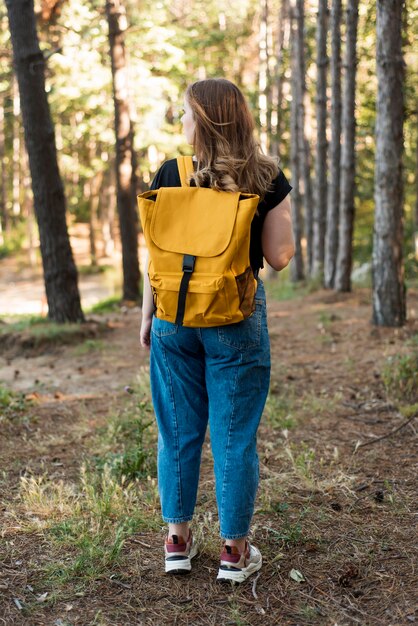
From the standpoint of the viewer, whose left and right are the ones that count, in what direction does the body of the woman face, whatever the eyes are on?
facing away from the viewer

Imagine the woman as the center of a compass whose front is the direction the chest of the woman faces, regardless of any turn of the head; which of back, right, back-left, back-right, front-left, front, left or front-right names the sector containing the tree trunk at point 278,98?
front

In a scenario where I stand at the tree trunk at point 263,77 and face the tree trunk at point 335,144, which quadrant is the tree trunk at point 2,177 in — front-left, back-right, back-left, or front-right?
back-right

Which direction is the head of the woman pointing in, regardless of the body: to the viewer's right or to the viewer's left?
to the viewer's left

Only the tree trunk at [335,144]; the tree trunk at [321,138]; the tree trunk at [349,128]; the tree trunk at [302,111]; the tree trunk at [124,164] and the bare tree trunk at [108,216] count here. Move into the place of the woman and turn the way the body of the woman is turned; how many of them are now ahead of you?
6

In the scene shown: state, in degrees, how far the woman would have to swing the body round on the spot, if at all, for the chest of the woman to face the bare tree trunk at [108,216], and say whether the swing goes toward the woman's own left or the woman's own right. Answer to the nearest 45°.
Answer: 0° — they already face it

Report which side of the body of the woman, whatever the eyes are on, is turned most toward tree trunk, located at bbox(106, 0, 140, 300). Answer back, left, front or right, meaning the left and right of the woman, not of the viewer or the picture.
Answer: front

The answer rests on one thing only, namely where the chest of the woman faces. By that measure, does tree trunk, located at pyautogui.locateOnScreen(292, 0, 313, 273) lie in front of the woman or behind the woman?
in front

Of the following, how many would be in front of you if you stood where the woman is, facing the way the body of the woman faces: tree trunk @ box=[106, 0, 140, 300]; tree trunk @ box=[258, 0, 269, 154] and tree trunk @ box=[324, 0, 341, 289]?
3

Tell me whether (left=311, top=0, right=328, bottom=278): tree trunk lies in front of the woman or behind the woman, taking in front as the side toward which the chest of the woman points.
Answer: in front

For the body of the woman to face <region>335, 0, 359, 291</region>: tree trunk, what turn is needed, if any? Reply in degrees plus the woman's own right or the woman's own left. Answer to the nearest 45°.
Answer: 0° — they already face it

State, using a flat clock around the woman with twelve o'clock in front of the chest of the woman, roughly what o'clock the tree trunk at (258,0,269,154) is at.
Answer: The tree trunk is roughly at 12 o'clock from the woman.

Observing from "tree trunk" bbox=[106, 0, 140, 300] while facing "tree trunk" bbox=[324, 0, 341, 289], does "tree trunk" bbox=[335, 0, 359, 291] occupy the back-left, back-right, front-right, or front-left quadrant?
front-right
